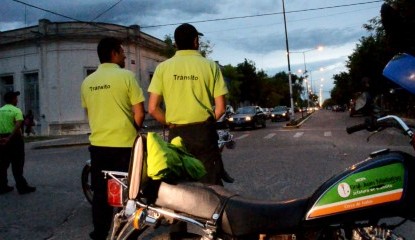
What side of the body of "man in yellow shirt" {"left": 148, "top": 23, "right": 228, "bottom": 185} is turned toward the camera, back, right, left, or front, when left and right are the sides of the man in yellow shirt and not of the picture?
back

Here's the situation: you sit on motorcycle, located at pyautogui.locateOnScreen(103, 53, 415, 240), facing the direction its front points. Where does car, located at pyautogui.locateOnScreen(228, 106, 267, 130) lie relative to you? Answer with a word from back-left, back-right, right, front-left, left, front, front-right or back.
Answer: left

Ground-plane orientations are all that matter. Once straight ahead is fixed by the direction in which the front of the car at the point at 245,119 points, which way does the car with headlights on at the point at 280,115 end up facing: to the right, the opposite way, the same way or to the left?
the same way

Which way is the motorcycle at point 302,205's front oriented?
to the viewer's right

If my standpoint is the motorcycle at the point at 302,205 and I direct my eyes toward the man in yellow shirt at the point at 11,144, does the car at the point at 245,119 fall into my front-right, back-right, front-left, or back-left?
front-right

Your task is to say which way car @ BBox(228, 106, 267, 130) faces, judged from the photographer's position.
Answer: facing the viewer and to the left of the viewer

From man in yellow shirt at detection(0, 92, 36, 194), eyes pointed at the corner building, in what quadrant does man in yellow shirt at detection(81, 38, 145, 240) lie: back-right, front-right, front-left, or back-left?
back-right

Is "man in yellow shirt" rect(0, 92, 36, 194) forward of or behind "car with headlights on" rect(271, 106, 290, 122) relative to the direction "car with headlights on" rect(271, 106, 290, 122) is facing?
forward

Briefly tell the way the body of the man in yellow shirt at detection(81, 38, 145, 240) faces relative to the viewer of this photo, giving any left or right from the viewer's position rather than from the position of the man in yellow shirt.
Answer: facing away from the viewer and to the right of the viewer

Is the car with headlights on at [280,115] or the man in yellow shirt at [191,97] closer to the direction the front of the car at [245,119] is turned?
the man in yellow shirt
